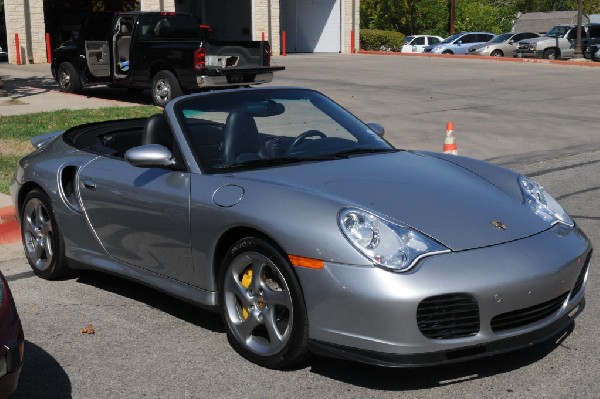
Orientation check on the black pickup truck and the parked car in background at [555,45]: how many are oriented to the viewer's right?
0

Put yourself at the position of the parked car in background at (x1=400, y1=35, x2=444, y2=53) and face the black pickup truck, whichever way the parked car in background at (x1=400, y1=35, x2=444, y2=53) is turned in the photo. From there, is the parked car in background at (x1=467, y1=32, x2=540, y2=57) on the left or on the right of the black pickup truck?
left

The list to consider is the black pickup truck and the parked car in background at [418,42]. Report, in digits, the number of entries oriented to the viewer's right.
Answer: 0

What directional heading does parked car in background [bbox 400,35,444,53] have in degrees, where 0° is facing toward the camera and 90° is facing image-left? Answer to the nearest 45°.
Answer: approximately 45°

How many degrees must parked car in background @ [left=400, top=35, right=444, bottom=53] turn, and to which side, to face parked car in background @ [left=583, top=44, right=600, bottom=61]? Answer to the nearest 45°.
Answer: approximately 90° to its left

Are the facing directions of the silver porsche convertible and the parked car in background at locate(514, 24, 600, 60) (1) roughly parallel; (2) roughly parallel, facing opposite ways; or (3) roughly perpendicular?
roughly perpendicular

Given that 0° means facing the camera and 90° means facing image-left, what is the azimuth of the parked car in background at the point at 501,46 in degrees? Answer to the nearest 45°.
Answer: approximately 45°

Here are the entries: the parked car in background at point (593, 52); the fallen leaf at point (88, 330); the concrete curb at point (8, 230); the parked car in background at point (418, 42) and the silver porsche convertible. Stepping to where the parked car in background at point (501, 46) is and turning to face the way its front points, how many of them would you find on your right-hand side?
1

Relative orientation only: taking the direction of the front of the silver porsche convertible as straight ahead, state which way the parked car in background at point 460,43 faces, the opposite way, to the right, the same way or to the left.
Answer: to the right

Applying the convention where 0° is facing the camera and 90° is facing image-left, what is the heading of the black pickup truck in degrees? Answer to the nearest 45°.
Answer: approximately 135°

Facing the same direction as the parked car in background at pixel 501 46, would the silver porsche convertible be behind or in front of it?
in front

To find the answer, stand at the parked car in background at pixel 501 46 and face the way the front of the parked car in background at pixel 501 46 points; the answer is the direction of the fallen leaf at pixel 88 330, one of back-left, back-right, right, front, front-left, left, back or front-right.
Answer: front-left

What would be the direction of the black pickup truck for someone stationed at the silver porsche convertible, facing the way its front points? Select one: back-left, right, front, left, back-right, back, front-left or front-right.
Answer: back-left
